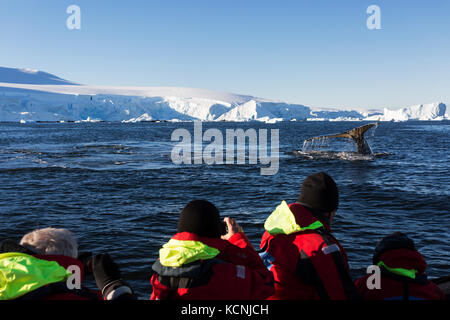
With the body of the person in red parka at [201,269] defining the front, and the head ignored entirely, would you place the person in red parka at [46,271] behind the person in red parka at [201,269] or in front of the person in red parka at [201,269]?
behind

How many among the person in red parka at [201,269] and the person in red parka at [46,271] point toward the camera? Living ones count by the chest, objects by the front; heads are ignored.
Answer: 0

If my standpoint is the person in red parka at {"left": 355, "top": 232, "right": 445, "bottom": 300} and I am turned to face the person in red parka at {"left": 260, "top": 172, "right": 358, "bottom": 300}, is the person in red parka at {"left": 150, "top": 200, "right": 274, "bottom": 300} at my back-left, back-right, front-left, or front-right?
front-left

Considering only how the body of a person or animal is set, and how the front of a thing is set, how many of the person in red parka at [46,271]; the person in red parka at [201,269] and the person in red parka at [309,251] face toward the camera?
0

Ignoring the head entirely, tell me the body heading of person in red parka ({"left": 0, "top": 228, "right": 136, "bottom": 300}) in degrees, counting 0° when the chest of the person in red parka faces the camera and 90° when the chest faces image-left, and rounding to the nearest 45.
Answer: approximately 225°

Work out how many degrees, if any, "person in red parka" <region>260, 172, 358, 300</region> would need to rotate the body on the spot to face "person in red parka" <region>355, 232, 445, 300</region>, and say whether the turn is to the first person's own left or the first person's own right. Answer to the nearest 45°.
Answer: approximately 45° to the first person's own right

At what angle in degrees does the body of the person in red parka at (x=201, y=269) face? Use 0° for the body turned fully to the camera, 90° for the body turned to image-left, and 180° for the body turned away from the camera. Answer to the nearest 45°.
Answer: approximately 225°

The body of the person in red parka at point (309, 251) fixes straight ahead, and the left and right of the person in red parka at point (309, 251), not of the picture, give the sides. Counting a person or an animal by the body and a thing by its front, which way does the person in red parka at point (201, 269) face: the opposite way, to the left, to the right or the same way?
the same way

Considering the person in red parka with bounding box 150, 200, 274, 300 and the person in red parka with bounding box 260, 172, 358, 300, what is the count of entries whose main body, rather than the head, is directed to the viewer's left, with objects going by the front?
0

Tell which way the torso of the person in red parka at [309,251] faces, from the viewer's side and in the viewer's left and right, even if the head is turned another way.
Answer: facing away from the viewer and to the right of the viewer

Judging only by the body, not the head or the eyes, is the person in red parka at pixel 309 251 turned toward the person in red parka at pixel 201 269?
no

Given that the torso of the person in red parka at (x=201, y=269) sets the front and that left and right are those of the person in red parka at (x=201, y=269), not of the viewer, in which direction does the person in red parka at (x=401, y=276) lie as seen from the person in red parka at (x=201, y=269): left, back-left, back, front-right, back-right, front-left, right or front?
front-right

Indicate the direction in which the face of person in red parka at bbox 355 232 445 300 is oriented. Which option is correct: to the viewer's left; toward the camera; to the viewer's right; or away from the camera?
away from the camera

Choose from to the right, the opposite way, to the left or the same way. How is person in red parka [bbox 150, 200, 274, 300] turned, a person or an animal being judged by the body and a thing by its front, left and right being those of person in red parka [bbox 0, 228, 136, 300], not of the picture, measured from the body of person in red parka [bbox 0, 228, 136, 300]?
the same way

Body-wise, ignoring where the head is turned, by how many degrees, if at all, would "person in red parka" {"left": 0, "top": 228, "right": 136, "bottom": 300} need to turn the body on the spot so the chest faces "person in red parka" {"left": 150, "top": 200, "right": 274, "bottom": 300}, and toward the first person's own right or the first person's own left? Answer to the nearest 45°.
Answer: approximately 45° to the first person's own right

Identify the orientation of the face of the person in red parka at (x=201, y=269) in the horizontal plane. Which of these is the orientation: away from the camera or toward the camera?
away from the camera
